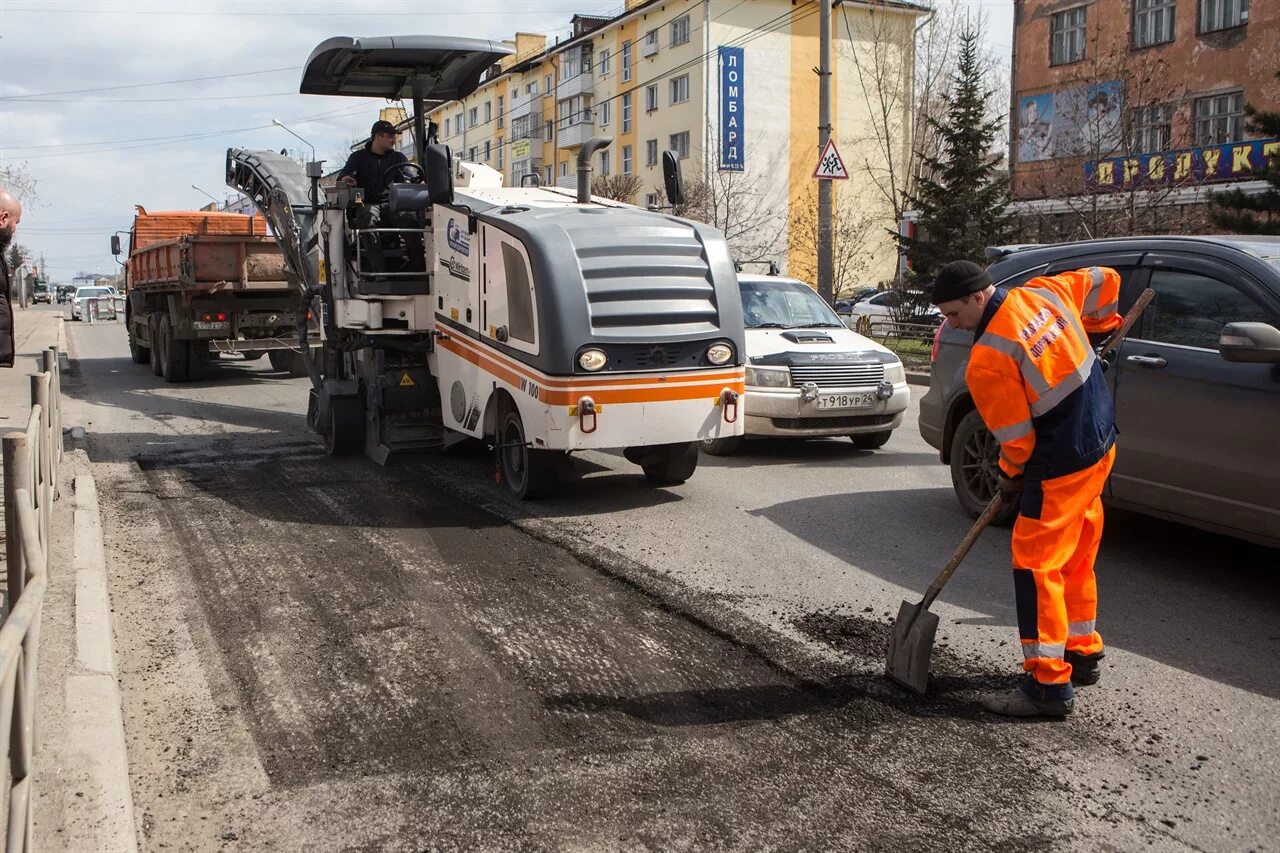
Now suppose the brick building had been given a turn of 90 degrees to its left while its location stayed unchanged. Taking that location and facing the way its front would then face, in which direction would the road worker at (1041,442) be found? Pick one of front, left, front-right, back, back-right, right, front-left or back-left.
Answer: front-right

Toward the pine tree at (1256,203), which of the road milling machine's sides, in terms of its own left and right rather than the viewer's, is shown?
left

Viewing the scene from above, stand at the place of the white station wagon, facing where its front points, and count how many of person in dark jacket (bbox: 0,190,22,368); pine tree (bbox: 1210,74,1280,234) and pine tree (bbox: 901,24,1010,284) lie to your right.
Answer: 1

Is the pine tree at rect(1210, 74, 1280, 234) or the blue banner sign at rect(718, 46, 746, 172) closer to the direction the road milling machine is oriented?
the pine tree

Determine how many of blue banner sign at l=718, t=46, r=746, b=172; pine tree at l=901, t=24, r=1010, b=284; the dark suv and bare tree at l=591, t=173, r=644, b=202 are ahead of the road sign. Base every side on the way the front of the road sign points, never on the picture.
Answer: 1

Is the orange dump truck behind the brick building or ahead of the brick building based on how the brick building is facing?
ahead

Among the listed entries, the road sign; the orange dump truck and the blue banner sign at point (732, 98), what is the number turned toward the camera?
2

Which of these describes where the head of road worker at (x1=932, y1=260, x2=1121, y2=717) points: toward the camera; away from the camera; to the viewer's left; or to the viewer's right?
to the viewer's left

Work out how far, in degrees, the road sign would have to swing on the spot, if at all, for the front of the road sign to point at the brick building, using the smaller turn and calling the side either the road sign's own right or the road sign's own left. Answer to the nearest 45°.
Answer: approximately 135° to the road sign's own left

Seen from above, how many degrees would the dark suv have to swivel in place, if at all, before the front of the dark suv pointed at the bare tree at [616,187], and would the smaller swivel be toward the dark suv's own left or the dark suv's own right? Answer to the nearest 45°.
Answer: approximately 180°

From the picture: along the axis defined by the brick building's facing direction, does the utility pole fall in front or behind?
in front

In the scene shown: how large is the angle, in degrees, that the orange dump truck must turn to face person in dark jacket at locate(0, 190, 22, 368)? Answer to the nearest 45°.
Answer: approximately 135° to its left

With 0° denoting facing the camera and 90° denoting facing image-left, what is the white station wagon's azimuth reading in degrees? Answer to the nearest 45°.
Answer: approximately 315°

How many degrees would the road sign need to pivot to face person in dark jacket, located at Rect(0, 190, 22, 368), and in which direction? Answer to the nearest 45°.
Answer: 0° — it already faces them
